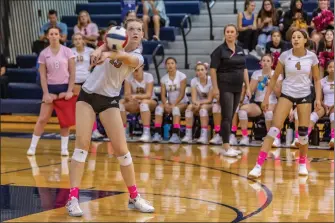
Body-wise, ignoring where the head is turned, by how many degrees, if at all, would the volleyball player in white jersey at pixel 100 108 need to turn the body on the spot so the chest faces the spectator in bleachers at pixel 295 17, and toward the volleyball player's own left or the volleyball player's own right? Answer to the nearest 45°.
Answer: approximately 135° to the volleyball player's own left

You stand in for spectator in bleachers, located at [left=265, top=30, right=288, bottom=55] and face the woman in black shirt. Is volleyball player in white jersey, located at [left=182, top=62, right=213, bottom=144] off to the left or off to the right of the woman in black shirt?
right

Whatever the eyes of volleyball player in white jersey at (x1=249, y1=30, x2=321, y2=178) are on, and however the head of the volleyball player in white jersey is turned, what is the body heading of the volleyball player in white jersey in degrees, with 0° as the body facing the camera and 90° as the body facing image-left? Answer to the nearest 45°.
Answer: approximately 0°

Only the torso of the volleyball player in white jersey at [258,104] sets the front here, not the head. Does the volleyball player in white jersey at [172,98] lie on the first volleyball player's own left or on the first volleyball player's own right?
on the first volleyball player's own right

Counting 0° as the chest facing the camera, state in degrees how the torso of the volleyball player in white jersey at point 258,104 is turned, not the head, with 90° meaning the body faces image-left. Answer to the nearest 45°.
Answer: approximately 0°

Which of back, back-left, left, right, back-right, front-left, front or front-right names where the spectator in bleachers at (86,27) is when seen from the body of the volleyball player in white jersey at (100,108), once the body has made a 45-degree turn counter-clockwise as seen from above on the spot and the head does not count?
back-left

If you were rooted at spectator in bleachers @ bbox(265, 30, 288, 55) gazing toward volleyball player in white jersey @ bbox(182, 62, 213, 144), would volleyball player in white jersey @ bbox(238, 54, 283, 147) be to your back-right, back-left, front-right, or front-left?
front-left

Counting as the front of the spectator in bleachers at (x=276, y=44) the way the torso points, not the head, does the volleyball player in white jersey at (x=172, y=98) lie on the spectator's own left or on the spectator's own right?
on the spectator's own right

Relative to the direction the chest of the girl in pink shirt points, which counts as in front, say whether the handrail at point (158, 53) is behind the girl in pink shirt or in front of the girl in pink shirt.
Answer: behind

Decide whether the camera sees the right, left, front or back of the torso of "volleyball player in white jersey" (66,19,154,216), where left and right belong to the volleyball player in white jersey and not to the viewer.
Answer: front

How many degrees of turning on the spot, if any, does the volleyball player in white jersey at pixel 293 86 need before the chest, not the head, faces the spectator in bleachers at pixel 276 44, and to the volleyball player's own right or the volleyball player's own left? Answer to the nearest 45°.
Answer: approximately 180°

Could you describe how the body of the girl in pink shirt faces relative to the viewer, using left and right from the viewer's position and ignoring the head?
facing the viewer

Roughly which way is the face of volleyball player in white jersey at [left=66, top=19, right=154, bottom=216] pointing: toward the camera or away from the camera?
toward the camera

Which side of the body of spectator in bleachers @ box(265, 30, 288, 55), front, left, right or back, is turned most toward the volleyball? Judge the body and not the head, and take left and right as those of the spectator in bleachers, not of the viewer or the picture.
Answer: front

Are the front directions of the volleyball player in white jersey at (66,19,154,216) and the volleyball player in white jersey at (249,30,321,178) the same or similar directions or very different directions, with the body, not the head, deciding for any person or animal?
same or similar directions

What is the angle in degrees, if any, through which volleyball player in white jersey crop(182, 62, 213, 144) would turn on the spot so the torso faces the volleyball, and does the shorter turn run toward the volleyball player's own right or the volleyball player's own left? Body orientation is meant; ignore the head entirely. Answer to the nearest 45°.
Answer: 0° — they already face it

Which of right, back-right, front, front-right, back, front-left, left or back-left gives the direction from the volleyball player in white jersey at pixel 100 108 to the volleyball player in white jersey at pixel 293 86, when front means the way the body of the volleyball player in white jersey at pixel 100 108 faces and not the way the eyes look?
back-left

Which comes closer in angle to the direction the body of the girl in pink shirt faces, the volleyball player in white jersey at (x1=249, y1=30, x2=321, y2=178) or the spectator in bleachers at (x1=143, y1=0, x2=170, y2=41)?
the volleyball player in white jersey
